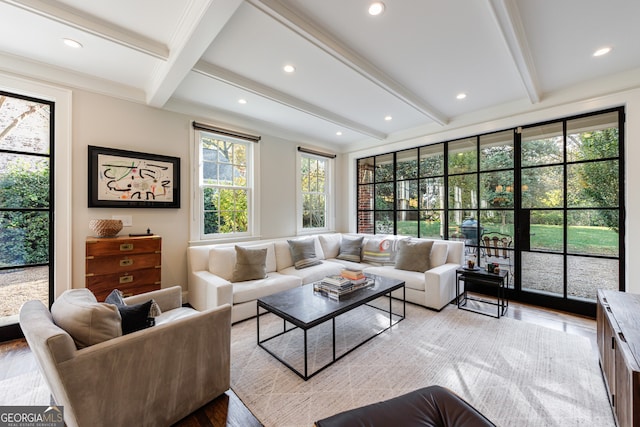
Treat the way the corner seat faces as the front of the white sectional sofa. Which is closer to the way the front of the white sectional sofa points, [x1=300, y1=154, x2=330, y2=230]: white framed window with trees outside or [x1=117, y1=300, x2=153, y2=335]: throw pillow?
the throw pillow

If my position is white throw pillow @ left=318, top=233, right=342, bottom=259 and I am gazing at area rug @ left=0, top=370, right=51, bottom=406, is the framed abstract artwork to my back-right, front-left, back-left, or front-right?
front-right

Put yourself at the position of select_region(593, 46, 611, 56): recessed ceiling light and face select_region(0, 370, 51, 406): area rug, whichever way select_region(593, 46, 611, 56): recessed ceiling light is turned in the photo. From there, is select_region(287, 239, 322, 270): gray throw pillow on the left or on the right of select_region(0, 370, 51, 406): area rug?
right

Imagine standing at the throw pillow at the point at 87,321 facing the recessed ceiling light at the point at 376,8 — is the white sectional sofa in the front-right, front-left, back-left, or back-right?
front-left

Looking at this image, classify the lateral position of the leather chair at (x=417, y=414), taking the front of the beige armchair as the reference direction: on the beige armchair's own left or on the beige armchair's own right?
on the beige armchair's own right

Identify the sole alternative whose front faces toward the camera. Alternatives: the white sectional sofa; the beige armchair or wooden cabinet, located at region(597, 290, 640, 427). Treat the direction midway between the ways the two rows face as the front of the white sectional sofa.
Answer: the white sectional sofa

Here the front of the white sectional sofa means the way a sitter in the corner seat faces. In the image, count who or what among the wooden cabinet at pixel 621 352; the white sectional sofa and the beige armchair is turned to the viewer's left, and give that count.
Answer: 1

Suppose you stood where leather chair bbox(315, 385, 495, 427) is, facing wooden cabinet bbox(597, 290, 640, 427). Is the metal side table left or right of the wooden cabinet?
left

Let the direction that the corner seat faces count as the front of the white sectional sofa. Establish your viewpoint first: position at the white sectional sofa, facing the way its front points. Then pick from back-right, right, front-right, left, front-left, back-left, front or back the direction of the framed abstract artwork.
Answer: right

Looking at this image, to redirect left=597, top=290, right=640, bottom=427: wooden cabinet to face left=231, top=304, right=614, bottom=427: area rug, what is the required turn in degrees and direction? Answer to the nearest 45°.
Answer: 0° — it already faces it

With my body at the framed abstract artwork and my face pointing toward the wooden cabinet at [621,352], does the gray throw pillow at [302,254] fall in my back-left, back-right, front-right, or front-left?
front-left

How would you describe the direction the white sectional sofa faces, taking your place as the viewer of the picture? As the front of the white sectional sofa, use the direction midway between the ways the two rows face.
facing the viewer

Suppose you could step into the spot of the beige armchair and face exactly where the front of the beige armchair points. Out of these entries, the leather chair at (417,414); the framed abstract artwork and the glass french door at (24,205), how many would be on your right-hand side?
1

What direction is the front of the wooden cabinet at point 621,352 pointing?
to the viewer's left

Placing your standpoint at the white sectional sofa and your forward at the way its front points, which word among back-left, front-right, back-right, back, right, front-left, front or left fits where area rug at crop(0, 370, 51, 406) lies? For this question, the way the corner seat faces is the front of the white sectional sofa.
front-right

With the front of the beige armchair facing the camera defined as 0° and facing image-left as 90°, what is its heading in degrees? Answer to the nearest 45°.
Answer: approximately 225°

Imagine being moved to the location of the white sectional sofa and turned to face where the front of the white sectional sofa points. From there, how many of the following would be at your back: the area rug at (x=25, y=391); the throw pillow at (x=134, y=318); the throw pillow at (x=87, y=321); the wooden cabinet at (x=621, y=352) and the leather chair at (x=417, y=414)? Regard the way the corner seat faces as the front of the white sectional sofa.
0
